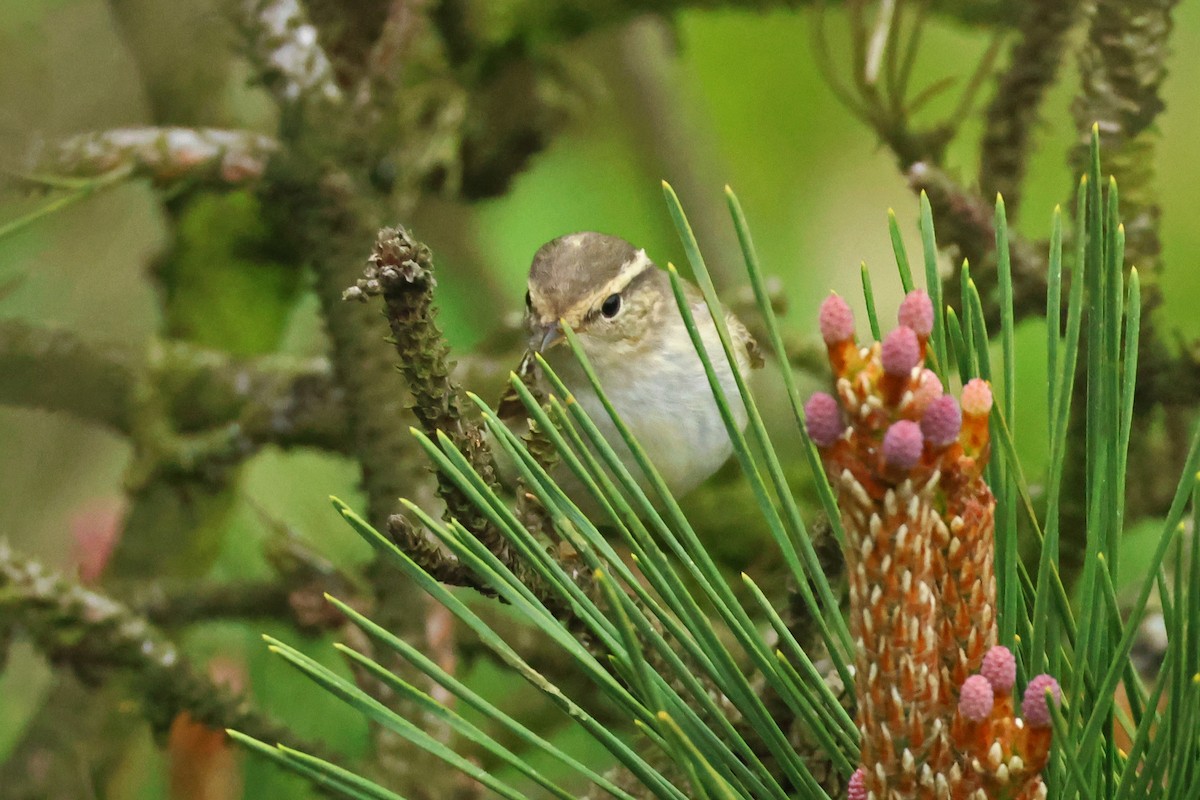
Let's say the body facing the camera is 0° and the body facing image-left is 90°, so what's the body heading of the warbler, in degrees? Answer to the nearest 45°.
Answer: approximately 45°

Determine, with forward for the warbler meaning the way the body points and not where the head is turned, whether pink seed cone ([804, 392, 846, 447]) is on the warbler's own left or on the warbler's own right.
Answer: on the warbler's own left

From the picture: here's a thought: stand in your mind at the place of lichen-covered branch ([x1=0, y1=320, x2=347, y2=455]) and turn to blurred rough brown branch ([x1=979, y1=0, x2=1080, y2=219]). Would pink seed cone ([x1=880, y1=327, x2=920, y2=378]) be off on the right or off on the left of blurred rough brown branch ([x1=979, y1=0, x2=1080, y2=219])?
right
